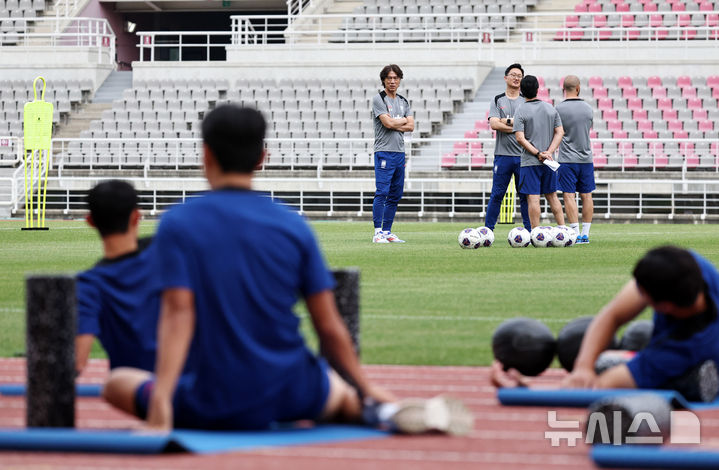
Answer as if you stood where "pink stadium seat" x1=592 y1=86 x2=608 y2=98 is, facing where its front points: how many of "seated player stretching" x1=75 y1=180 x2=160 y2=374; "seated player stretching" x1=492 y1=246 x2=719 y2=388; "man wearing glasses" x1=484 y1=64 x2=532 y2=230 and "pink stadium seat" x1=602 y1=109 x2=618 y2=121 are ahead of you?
4

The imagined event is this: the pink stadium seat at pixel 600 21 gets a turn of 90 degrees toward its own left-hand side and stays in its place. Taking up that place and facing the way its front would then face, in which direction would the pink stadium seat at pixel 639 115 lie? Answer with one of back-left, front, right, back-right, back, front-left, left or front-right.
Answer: right

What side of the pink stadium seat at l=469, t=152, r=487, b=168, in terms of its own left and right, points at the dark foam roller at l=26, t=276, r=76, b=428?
front

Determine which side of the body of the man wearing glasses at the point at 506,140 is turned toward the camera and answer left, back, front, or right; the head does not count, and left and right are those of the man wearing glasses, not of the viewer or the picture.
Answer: front

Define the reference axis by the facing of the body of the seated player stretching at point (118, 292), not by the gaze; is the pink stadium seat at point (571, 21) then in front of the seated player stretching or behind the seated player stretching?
in front

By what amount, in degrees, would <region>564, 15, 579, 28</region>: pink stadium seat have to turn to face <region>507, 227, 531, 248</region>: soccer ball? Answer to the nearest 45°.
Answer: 0° — it already faces it

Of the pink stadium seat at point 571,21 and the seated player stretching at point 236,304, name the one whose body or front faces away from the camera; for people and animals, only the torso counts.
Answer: the seated player stretching

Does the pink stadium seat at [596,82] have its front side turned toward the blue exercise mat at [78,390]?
yes

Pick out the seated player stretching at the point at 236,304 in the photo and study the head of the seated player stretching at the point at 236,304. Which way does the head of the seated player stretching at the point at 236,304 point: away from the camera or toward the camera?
away from the camera

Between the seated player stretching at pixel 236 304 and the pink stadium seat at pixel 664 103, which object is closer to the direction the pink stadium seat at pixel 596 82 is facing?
the seated player stretching

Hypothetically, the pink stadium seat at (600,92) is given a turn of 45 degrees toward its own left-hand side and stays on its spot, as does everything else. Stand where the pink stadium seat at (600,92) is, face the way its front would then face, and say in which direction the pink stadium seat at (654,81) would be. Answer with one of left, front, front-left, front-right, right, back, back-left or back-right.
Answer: left

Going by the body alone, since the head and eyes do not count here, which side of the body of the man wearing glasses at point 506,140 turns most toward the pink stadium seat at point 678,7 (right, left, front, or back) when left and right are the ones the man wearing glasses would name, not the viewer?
back

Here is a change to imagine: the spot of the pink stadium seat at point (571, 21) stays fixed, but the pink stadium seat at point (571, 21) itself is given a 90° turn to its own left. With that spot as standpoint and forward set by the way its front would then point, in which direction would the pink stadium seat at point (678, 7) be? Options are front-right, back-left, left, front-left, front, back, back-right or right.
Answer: front

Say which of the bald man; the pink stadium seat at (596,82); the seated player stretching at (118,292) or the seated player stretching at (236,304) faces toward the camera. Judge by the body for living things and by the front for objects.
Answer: the pink stadium seat

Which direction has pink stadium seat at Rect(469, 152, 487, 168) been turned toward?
toward the camera

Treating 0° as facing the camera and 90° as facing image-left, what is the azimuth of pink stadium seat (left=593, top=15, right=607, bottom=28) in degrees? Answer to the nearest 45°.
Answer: approximately 0°

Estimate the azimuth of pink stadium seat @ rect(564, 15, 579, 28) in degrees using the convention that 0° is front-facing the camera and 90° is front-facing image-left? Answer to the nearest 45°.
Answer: approximately 0°

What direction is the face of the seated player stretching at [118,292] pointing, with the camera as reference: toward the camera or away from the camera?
away from the camera

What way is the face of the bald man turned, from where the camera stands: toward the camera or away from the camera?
away from the camera

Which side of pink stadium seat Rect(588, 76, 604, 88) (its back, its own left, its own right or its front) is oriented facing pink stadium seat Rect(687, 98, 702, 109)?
left

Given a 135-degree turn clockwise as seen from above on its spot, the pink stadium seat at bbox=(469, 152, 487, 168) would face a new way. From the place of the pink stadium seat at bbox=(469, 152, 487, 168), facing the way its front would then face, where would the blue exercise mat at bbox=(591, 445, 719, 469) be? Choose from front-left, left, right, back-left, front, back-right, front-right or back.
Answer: back-left
